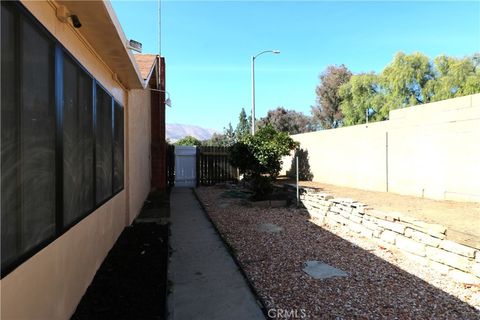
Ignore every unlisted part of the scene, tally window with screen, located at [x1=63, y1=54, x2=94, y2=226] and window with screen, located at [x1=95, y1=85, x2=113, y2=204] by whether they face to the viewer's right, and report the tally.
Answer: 2

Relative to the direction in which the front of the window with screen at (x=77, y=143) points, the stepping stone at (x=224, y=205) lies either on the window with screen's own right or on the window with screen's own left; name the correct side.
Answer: on the window with screen's own left

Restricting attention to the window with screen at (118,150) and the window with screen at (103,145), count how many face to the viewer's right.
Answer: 2

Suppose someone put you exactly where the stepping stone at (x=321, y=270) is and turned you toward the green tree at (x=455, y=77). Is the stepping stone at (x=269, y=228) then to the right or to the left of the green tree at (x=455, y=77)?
left

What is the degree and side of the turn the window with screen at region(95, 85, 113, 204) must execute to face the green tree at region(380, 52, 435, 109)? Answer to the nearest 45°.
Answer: approximately 45° to its left

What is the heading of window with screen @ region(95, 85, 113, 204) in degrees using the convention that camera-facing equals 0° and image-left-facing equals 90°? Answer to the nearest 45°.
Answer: approximately 270°

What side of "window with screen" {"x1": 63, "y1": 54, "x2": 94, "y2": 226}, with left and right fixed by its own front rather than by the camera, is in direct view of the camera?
right

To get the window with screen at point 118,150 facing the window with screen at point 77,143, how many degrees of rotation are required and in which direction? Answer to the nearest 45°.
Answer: approximately 90° to its right

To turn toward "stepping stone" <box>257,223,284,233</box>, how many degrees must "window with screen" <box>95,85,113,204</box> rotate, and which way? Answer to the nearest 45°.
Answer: approximately 45° to its left

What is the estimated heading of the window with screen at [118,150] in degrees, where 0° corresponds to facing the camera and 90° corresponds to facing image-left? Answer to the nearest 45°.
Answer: approximately 270°
